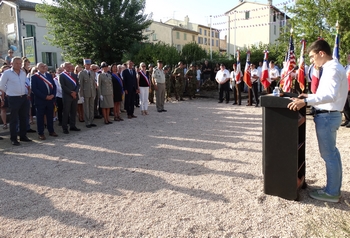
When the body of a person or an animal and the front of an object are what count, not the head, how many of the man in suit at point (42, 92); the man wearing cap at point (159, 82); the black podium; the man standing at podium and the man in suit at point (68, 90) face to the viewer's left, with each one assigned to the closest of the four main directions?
2

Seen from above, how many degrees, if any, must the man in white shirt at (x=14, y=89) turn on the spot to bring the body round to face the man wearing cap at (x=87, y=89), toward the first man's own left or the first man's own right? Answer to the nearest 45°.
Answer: approximately 90° to the first man's own left

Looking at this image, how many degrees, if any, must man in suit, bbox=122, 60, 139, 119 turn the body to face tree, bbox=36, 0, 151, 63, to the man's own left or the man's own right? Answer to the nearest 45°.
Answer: approximately 135° to the man's own left

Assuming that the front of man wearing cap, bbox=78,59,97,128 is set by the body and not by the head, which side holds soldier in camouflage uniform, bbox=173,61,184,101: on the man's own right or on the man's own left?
on the man's own left

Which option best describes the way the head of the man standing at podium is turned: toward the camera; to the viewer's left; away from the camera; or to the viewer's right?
to the viewer's left

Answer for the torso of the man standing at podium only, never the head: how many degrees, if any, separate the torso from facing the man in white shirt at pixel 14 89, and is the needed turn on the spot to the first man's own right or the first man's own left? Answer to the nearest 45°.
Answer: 0° — they already face them

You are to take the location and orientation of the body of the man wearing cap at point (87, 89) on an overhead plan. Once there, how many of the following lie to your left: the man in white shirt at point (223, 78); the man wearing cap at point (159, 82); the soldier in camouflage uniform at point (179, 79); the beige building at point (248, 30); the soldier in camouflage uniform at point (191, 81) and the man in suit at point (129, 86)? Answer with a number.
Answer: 6

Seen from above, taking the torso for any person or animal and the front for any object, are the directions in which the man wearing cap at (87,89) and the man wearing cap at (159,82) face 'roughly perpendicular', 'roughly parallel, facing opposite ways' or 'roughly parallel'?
roughly parallel

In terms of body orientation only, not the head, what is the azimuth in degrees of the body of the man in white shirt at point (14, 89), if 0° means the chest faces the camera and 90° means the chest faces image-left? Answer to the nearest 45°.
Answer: approximately 315°

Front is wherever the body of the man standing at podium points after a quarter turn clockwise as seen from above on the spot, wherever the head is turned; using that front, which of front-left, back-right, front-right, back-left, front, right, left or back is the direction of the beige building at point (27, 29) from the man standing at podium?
front-left

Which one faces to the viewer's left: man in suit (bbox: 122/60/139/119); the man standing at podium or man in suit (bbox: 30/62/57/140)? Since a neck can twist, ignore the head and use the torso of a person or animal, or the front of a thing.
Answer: the man standing at podium

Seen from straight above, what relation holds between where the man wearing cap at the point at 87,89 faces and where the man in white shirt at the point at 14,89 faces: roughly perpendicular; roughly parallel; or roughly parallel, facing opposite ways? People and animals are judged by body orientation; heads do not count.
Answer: roughly parallel
